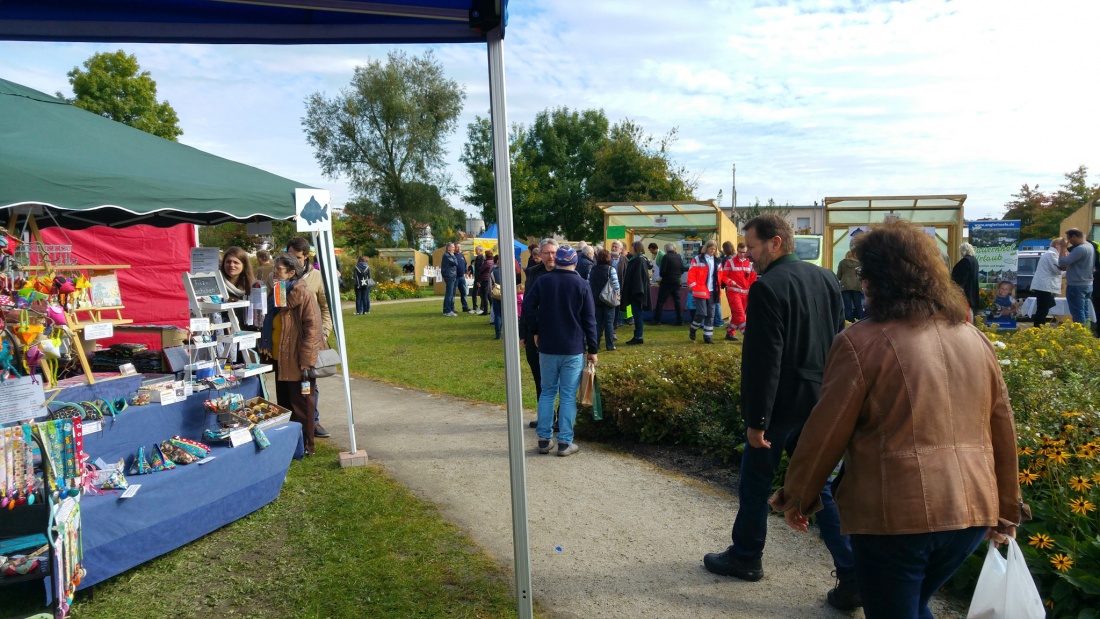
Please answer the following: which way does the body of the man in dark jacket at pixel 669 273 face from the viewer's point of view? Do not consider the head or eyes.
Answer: away from the camera

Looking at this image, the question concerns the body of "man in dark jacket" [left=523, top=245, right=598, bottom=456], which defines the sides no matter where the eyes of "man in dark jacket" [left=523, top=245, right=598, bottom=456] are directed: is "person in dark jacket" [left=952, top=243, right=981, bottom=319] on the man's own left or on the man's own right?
on the man's own right

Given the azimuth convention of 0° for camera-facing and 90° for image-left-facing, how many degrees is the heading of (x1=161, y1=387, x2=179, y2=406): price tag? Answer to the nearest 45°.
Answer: approximately 0°

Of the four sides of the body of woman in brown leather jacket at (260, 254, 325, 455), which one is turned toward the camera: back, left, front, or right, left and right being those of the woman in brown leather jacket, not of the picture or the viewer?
left

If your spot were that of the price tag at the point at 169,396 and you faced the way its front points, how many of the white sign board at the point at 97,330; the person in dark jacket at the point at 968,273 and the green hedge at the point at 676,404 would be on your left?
2

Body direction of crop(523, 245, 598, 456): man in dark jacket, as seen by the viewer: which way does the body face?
away from the camera

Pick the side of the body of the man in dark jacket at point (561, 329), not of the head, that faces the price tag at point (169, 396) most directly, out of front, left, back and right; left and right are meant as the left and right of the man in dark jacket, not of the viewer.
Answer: left

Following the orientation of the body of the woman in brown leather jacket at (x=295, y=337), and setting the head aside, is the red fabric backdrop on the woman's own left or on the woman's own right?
on the woman's own right

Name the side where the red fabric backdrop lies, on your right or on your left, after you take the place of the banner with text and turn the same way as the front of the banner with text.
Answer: on your right
